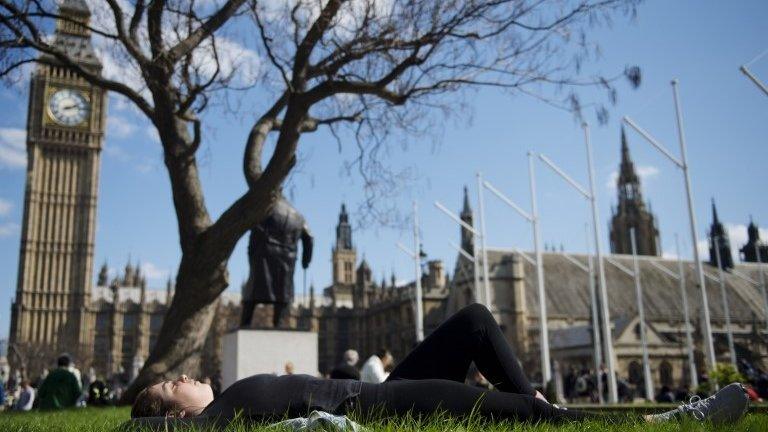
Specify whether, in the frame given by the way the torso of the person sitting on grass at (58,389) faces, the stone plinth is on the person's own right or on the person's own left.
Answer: on the person's own right

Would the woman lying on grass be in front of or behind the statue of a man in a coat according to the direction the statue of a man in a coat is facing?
behind

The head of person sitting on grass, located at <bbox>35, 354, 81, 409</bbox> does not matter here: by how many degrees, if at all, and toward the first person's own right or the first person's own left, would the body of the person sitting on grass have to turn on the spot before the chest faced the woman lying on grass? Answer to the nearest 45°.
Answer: approximately 180°

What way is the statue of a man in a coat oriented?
away from the camera

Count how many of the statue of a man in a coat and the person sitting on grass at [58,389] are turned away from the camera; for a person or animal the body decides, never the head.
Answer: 2

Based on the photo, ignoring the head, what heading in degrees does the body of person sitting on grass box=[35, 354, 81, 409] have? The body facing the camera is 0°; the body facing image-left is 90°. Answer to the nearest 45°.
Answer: approximately 180°

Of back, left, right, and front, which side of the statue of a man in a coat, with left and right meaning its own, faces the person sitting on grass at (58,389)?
left

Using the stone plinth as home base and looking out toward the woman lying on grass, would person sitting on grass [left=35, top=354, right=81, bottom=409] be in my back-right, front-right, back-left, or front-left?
front-right
